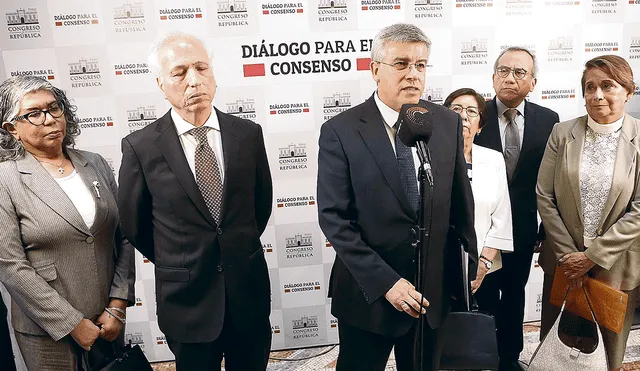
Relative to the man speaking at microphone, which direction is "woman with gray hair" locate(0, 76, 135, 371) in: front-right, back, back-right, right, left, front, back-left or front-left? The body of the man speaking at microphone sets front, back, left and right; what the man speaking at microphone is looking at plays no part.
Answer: back-right

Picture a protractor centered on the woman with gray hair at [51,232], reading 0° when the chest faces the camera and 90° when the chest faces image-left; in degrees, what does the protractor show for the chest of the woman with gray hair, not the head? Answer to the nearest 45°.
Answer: approximately 315°

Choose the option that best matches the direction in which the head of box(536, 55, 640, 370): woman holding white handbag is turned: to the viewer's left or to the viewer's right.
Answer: to the viewer's left

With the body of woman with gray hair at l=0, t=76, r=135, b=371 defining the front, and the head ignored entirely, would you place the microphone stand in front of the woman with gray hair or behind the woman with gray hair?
in front

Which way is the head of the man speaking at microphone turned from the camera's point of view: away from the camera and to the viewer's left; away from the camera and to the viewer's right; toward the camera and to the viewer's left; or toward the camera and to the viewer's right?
toward the camera and to the viewer's right

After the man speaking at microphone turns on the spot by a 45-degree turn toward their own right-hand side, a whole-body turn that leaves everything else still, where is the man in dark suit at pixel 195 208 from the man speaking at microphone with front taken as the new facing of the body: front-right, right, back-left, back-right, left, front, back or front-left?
right

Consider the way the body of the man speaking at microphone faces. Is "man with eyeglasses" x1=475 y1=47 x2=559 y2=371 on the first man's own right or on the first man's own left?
on the first man's own left

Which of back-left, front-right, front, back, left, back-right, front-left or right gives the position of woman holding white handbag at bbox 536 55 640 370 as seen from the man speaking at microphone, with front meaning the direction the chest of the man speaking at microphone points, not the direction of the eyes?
left

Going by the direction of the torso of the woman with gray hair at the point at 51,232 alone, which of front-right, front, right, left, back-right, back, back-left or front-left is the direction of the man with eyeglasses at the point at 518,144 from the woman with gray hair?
front-left

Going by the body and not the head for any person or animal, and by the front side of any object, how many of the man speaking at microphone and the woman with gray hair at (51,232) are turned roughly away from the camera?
0

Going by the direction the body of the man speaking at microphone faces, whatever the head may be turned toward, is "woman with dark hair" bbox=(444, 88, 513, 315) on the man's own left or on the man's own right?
on the man's own left

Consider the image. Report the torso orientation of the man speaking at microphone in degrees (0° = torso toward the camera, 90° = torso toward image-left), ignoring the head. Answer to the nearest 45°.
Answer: approximately 315°

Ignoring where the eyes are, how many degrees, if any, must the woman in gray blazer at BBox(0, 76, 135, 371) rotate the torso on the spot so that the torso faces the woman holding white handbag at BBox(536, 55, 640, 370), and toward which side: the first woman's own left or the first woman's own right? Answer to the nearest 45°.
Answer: approximately 45° to the first woman's own left
